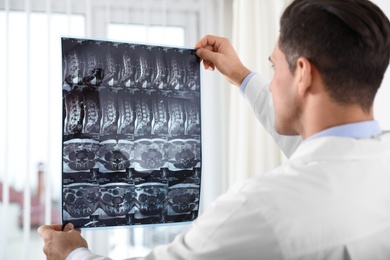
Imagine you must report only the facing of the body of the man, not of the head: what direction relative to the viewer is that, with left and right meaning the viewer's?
facing away from the viewer and to the left of the viewer

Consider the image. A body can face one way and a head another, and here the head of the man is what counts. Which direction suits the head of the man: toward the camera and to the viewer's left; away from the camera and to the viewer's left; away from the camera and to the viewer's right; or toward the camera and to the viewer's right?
away from the camera and to the viewer's left
